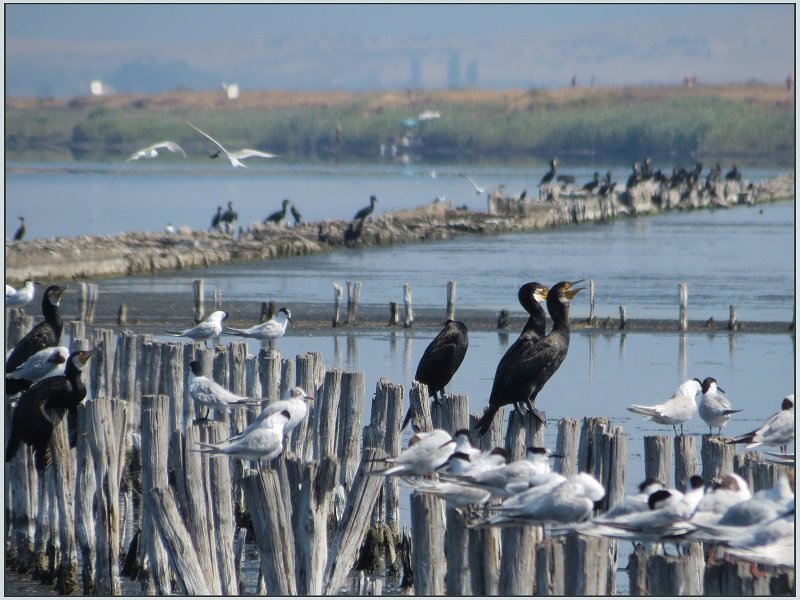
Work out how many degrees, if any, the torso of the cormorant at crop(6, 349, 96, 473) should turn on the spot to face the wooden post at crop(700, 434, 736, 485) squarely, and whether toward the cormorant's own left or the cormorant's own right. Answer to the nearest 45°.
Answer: approximately 45° to the cormorant's own right

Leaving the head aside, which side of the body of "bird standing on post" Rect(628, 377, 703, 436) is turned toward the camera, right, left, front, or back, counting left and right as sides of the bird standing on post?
right

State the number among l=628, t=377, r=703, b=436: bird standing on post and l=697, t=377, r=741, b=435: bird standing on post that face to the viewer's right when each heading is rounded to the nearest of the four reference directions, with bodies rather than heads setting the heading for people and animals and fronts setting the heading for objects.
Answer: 1

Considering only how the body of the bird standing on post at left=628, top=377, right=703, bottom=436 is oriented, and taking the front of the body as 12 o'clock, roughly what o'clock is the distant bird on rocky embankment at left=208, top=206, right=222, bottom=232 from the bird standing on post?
The distant bird on rocky embankment is roughly at 8 o'clock from the bird standing on post.

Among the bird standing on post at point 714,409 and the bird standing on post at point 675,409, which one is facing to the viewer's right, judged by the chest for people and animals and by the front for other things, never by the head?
the bird standing on post at point 675,409

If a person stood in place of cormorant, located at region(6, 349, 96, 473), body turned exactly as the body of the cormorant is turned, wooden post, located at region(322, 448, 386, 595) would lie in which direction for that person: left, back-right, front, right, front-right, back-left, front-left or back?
front-right

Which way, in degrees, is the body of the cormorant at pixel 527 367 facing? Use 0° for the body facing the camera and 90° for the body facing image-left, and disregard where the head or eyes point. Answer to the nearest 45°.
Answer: approximately 270°

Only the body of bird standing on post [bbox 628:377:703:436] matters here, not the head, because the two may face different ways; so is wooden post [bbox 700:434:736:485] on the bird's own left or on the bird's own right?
on the bird's own right

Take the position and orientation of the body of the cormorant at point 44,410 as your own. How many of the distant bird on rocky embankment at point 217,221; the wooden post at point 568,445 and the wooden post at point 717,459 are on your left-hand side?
1

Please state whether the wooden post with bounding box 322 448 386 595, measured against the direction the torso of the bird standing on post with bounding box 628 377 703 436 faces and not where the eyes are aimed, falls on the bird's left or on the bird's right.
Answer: on the bird's right

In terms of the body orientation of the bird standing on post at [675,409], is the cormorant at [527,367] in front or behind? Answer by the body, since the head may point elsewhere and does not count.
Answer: behind

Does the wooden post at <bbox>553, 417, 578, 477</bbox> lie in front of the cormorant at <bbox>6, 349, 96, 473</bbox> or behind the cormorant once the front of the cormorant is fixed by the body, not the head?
in front

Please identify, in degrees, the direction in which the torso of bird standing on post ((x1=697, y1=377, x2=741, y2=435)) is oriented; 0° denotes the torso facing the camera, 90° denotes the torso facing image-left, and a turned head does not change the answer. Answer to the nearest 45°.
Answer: approximately 45°

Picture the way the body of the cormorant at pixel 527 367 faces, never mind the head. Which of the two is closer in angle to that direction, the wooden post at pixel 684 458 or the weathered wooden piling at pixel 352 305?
the wooden post

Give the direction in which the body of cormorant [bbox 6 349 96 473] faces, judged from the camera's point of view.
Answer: to the viewer's right
